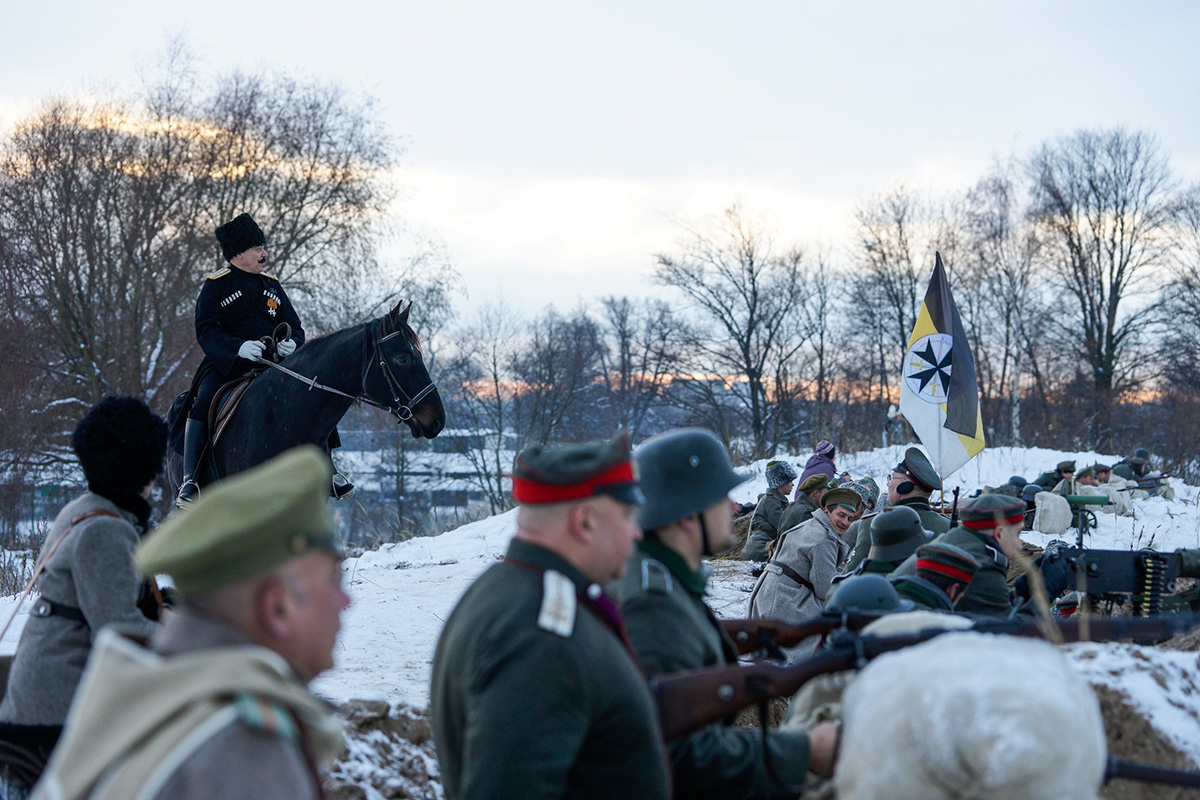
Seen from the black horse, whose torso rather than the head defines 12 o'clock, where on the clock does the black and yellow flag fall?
The black and yellow flag is roughly at 10 o'clock from the black horse.

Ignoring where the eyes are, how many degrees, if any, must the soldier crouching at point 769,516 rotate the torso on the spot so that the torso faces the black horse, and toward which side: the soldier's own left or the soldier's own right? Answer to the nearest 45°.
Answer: approximately 135° to the soldier's own right

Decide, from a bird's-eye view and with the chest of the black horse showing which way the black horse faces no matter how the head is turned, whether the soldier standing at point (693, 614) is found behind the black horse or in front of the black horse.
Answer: in front

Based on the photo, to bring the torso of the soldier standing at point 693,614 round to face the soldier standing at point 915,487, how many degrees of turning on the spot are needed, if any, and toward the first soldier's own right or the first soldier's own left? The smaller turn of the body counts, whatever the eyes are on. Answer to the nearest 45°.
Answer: approximately 90° to the first soldier's own left

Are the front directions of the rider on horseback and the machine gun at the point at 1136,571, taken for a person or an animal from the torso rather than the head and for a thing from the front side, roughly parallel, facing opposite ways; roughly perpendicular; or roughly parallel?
roughly parallel

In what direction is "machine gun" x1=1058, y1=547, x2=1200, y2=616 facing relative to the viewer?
to the viewer's right

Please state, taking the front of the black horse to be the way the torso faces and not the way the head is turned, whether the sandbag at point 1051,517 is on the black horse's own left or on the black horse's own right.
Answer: on the black horse's own left

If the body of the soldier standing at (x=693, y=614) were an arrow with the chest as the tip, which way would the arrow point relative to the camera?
to the viewer's right

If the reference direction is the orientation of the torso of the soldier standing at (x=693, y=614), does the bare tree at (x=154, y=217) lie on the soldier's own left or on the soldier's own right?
on the soldier's own left

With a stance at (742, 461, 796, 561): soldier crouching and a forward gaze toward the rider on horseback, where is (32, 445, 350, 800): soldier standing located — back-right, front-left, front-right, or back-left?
front-left

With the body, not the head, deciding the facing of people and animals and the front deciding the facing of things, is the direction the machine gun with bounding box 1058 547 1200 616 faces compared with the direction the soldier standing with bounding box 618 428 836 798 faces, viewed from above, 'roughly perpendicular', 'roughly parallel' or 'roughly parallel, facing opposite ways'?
roughly parallel
